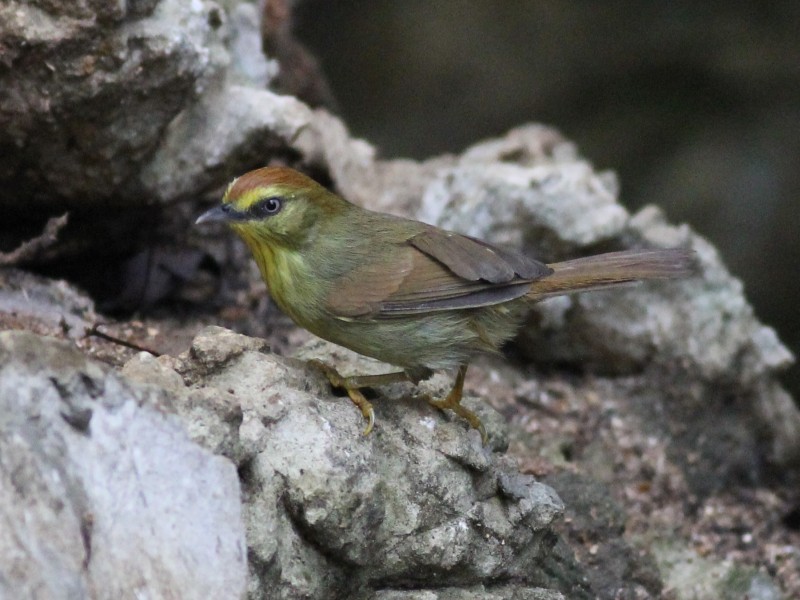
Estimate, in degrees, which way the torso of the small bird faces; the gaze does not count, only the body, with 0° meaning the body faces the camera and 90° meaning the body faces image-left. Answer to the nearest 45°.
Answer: approximately 90°

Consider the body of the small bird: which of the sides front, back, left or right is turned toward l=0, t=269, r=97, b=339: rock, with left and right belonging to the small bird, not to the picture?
front

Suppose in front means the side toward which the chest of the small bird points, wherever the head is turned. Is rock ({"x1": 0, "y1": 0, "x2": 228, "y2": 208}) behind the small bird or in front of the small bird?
in front
